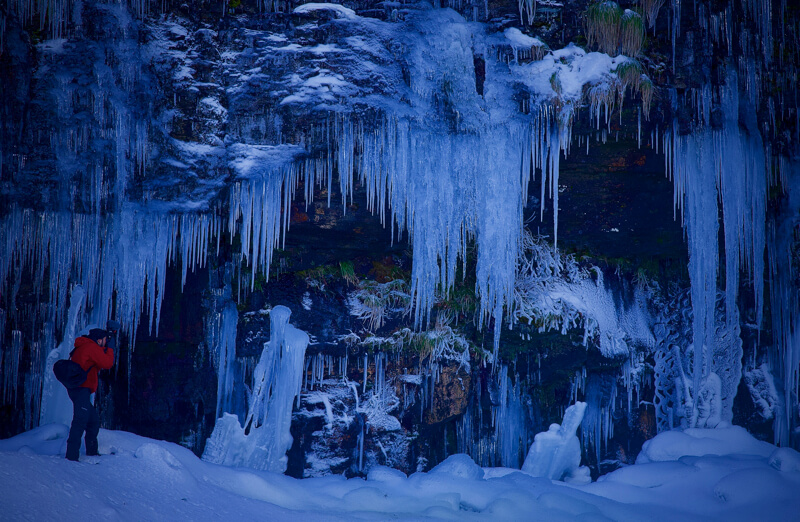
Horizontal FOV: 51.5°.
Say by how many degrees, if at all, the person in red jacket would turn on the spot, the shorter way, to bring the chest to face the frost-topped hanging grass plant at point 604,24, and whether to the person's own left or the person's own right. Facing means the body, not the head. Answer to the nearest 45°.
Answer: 0° — they already face it

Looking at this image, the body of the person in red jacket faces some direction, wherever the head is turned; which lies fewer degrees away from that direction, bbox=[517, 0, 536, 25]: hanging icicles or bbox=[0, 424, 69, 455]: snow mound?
the hanging icicles

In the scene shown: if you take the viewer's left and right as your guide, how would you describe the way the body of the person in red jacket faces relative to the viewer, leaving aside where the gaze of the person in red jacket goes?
facing to the right of the viewer

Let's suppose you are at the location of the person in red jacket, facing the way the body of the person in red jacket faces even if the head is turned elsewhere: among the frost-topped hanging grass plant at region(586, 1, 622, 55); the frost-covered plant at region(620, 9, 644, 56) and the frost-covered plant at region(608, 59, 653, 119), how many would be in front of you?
3

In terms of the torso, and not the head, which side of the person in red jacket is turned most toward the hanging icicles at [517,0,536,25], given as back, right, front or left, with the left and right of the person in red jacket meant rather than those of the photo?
front

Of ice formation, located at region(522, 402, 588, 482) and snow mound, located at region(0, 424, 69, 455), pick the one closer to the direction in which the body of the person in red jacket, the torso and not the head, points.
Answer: the ice formation

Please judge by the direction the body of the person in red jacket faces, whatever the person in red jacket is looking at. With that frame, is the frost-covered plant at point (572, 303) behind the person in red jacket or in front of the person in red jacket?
in front

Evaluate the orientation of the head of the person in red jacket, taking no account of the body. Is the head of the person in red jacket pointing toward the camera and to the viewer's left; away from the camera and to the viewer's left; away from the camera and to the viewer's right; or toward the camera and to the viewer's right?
away from the camera and to the viewer's right

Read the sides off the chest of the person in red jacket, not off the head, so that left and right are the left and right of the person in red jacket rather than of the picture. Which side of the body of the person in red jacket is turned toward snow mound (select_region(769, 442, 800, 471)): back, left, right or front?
front

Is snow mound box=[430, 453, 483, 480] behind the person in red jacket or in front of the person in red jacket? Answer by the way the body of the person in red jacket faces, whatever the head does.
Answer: in front
